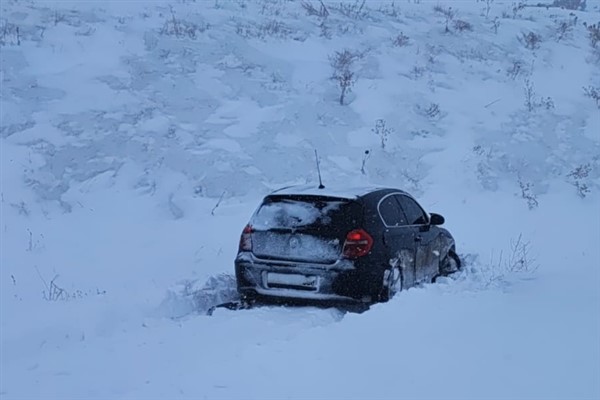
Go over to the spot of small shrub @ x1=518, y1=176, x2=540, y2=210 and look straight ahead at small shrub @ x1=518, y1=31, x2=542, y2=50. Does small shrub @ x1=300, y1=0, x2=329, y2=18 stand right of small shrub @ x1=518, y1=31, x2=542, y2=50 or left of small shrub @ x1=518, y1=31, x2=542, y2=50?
left

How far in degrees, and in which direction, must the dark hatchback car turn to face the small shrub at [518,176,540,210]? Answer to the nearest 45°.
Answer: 0° — it already faces it

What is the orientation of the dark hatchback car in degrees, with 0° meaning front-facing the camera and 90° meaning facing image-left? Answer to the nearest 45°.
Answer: approximately 225°

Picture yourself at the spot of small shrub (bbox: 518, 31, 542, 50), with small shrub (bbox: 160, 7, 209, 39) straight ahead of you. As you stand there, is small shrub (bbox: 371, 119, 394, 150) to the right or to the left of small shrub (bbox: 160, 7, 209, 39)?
left

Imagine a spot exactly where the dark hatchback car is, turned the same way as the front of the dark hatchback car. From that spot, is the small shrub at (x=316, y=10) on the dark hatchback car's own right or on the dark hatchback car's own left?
on the dark hatchback car's own left

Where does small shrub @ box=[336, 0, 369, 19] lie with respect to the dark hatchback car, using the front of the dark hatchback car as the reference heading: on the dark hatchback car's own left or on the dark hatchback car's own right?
on the dark hatchback car's own left

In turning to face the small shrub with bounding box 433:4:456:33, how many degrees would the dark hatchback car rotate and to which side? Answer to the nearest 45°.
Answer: approximately 45° to its left

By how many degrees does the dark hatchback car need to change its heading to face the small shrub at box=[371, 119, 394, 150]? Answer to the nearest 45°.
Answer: approximately 45° to its left

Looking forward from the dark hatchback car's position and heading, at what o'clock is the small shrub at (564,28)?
The small shrub is roughly at 11 o'clock from the dark hatchback car.

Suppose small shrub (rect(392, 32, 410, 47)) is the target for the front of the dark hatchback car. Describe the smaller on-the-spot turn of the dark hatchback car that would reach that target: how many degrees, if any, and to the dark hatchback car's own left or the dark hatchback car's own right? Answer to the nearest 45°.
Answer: approximately 45° to the dark hatchback car's own left
